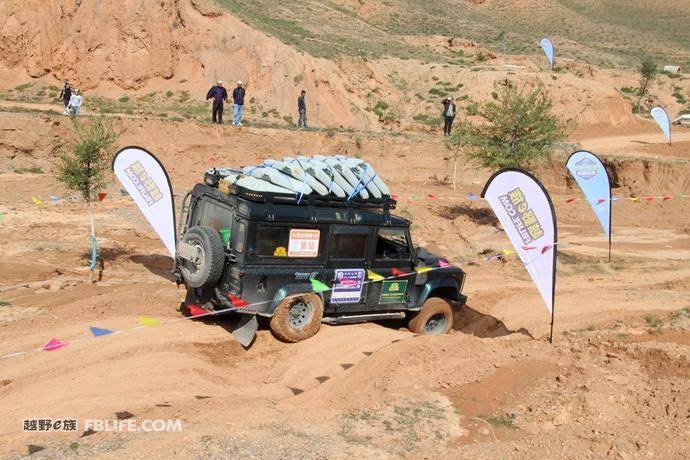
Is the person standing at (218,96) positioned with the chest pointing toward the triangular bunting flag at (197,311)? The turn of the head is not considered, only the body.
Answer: yes

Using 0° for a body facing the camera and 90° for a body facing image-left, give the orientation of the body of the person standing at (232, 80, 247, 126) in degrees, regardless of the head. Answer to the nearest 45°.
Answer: approximately 0°

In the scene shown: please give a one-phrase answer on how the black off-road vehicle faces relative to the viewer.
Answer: facing away from the viewer and to the right of the viewer

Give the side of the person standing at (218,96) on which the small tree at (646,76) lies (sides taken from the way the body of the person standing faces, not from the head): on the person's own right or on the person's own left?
on the person's own left

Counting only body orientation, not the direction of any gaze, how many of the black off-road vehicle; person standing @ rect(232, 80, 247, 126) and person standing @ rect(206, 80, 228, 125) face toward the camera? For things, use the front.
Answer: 2

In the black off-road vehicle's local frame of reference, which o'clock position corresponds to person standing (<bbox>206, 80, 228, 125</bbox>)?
The person standing is roughly at 10 o'clock from the black off-road vehicle.

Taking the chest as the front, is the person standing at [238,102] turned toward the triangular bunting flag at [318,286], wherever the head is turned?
yes

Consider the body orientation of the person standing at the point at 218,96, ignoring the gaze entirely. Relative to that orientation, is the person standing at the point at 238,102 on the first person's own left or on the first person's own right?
on the first person's own left

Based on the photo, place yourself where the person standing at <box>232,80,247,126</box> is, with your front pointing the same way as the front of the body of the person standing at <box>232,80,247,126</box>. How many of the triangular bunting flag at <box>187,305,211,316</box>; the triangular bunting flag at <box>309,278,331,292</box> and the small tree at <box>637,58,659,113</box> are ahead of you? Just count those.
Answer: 2

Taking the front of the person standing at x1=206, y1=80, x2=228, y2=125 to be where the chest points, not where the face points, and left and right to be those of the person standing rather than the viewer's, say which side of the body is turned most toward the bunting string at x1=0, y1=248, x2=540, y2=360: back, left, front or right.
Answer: front

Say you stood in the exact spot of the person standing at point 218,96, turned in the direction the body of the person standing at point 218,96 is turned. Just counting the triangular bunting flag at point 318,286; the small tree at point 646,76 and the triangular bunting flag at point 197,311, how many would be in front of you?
2
